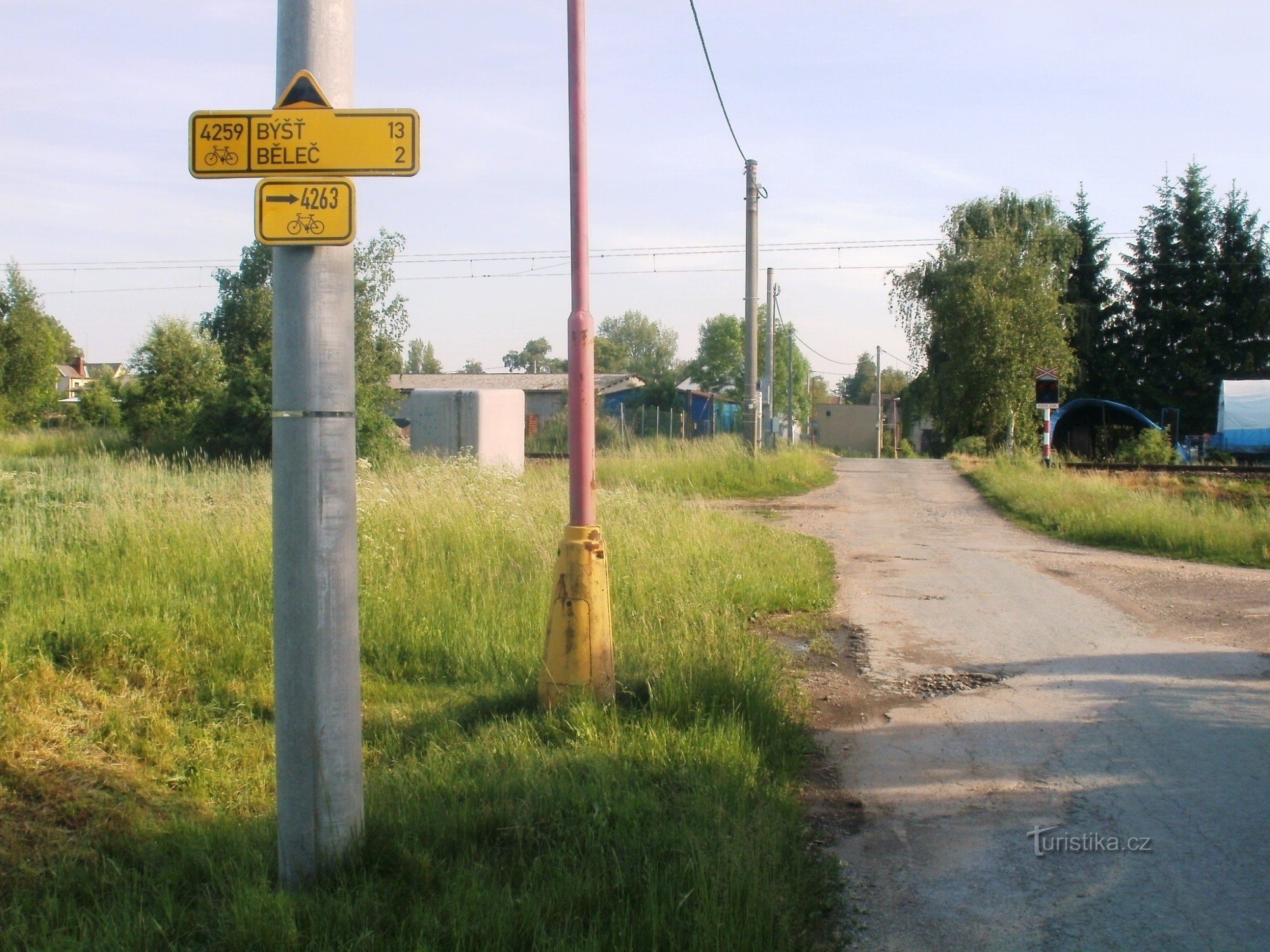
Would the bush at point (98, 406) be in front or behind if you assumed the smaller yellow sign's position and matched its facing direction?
behind

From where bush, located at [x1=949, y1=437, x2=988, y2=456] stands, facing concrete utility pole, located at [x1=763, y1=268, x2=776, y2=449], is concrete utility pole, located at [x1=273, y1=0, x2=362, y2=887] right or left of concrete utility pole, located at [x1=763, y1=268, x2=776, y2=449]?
left

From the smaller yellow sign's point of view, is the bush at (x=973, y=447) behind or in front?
behind

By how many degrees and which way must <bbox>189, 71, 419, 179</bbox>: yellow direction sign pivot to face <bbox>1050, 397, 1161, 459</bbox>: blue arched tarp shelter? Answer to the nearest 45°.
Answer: approximately 135° to its left

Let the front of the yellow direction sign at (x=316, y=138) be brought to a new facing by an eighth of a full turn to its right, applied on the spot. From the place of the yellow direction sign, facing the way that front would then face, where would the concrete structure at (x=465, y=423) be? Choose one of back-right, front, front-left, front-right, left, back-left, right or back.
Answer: back-right

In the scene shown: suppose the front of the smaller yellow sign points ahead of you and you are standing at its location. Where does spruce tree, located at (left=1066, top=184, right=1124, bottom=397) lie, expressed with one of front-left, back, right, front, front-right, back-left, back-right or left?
back-left

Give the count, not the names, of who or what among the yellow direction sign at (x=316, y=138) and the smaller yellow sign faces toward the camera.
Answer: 2

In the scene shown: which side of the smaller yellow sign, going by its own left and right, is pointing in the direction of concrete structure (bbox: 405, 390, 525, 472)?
back
